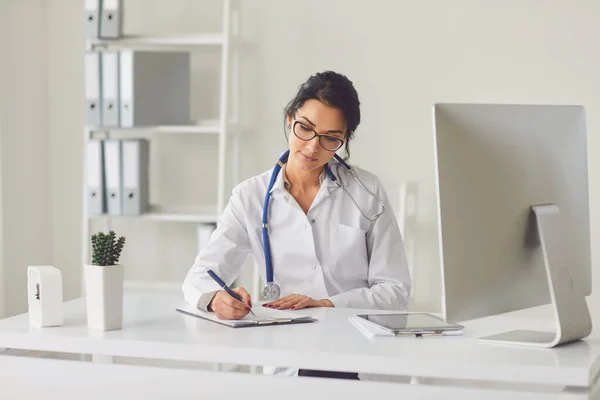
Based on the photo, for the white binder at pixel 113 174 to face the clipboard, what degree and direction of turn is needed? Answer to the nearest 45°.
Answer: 0° — it already faces it

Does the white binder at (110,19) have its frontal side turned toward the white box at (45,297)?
yes

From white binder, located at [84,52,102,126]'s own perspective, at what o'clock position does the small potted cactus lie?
The small potted cactus is roughly at 12 o'clock from the white binder.
